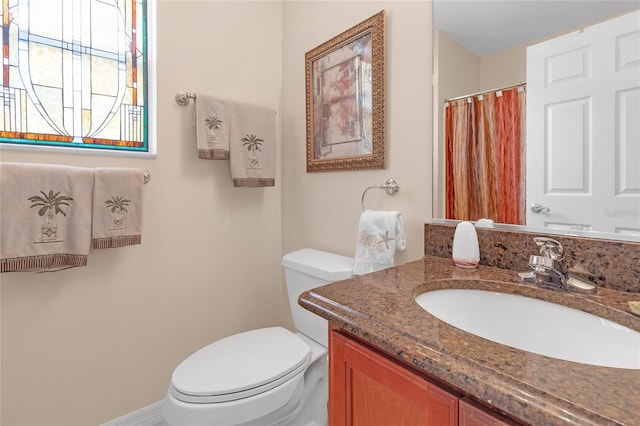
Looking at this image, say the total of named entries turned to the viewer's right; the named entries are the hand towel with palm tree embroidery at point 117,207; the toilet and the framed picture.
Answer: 0

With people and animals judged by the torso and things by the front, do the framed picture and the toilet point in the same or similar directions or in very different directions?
same or similar directions

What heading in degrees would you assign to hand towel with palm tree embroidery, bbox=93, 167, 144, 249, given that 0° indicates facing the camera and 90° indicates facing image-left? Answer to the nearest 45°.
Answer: approximately 0°

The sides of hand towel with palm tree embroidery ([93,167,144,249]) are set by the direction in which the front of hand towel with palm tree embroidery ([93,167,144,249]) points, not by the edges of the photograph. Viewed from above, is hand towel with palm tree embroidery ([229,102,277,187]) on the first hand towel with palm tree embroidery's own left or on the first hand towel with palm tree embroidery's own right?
on the first hand towel with palm tree embroidery's own left

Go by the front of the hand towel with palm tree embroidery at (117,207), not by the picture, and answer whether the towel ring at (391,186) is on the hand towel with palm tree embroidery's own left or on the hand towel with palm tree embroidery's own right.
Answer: on the hand towel with palm tree embroidery's own left

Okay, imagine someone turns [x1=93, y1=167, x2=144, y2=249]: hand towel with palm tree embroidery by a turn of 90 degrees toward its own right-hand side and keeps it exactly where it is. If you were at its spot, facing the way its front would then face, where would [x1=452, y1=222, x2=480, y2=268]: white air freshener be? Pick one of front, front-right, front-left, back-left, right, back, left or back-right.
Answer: back-left

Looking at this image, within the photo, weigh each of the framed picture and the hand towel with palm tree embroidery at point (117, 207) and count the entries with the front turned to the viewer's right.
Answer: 0

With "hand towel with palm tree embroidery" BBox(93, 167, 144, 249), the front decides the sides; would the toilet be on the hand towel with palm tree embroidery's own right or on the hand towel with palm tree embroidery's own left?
on the hand towel with palm tree embroidery's own left

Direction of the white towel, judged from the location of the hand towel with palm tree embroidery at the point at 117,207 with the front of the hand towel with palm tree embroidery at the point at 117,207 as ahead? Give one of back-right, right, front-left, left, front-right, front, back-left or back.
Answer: front-left

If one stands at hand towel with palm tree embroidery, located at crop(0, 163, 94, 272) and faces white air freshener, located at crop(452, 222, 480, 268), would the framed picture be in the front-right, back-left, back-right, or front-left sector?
front-left

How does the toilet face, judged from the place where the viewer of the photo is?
facing the viewer and to the left of the viewer
